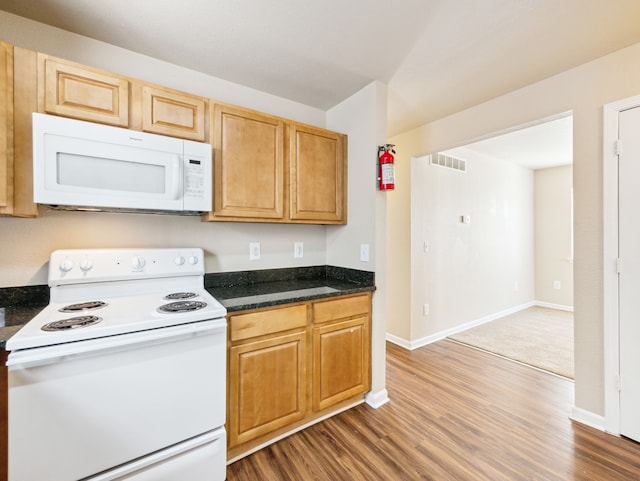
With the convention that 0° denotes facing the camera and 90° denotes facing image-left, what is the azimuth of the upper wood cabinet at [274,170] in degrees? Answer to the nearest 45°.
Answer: approximately 315°

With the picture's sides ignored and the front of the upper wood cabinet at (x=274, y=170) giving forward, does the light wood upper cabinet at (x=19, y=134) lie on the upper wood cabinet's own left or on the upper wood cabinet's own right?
on the upper wood cabinet's own right

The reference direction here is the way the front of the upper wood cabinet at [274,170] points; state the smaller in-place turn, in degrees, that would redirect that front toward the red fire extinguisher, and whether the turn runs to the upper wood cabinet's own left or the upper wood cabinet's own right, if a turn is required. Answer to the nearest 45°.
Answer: approximately 45° to the upper wood cabinet's own left

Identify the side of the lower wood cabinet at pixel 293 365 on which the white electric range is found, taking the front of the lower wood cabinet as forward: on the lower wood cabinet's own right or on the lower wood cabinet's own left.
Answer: on the lower wood cabinet's own right

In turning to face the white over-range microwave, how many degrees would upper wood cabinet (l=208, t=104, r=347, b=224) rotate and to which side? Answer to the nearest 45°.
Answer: approximately 90° to its right

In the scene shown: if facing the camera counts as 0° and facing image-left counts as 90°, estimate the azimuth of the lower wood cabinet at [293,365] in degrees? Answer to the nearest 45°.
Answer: approximately 315°

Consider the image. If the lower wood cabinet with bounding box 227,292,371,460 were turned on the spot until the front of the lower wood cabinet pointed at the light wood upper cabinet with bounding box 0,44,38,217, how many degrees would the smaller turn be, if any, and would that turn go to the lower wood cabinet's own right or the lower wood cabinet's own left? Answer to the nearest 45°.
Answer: approximately 135° to the lower wood cabinet's own right

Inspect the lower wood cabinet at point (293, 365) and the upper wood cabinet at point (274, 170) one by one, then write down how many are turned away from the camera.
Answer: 0
